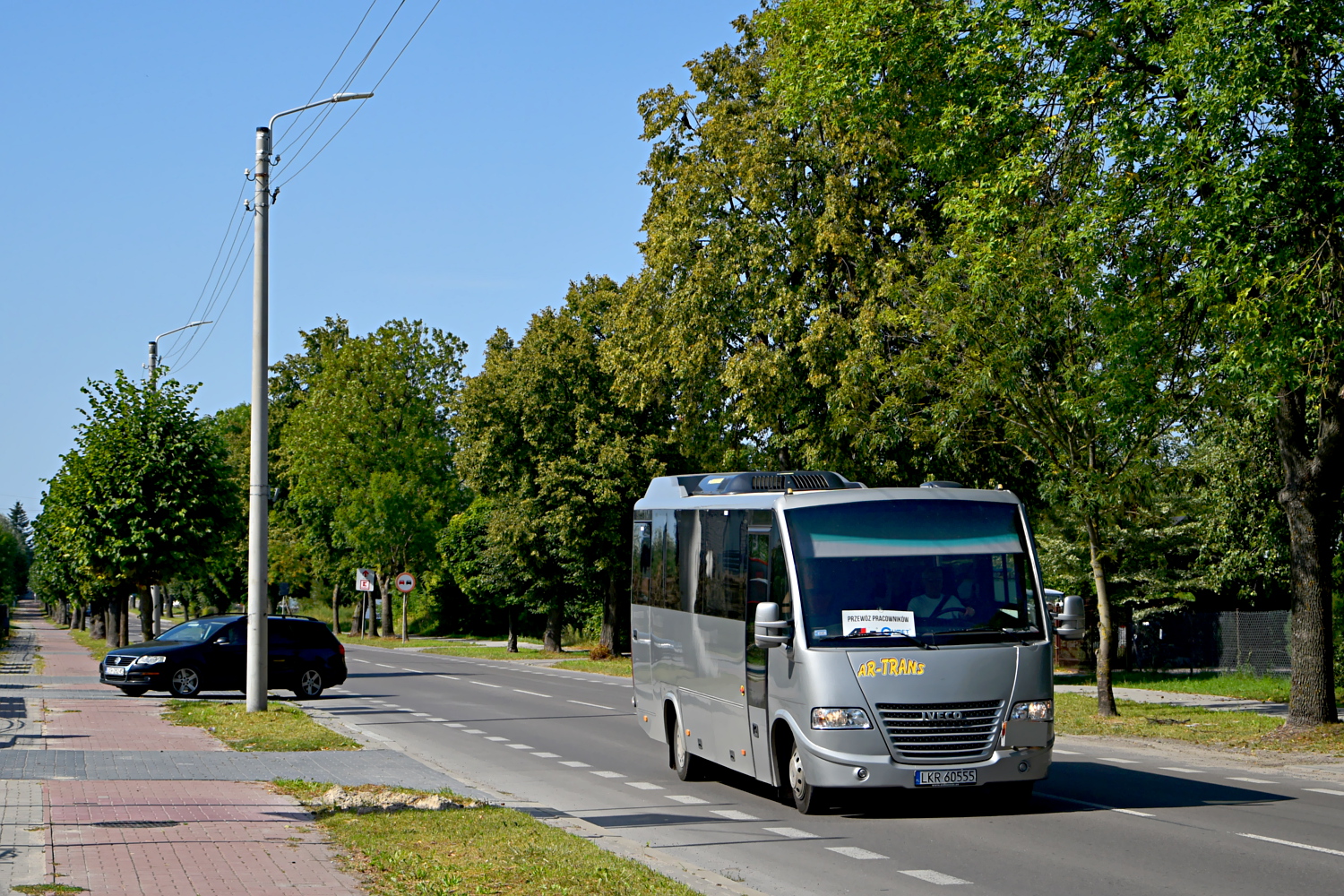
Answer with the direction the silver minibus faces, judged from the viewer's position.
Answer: facing the viewer and to the right of the viewer

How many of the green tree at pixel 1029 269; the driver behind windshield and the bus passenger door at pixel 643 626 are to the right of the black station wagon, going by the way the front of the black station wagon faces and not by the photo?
0

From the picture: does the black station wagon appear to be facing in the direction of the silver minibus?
no

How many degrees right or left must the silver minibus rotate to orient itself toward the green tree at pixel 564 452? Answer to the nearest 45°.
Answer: approximately 135° to its left

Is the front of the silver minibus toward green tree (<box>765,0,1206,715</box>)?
no

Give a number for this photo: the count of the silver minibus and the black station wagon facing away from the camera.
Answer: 0

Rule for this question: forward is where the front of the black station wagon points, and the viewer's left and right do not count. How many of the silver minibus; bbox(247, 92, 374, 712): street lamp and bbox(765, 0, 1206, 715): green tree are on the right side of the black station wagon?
0

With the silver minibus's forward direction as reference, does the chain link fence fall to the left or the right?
on its left

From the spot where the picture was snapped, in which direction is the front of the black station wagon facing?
facing the viewer and to the left of the viewer

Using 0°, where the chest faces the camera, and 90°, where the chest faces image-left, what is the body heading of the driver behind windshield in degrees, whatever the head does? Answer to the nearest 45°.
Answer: approximately 315°

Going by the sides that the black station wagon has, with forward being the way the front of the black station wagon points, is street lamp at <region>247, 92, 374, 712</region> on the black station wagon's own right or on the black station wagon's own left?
on the black station wagon's own left

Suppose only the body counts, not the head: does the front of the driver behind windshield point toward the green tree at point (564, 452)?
no
